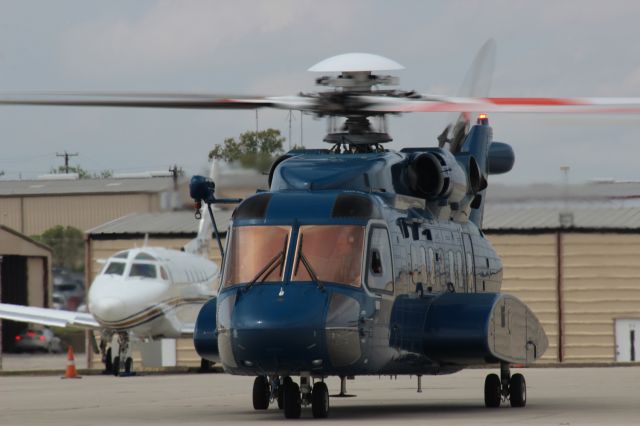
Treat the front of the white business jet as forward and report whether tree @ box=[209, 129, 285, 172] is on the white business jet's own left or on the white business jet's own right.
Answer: on the white business jet's own left

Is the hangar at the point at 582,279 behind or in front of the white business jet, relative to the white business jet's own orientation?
behind

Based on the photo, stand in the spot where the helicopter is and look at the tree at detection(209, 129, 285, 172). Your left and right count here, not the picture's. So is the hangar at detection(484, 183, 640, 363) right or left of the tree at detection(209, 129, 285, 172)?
right

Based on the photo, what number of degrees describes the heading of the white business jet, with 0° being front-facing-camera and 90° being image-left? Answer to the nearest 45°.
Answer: approximately 45°
